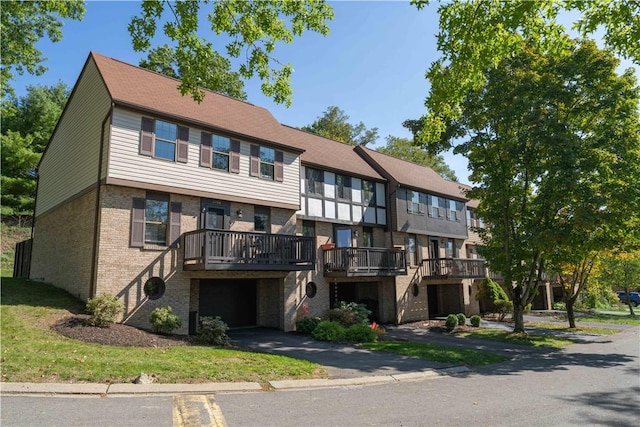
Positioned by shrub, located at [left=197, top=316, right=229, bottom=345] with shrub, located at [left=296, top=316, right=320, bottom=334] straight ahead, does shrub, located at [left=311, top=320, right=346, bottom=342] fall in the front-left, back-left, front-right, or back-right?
front-right

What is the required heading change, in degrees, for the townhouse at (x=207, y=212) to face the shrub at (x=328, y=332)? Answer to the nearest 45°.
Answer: approximately 45° to its left

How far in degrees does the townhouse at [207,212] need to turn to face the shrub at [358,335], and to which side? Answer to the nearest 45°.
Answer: approximately 45° to its left

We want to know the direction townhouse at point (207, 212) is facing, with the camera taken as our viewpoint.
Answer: facing the viewer and to the right of the viewer

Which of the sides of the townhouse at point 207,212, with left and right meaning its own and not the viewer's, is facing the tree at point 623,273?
left

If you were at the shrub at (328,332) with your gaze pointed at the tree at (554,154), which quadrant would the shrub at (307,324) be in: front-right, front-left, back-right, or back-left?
back-left

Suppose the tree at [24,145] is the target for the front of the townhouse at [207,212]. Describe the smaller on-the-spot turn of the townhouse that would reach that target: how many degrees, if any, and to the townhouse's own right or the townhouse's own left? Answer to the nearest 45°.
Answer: approximately 180°

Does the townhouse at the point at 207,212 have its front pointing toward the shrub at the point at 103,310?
no
